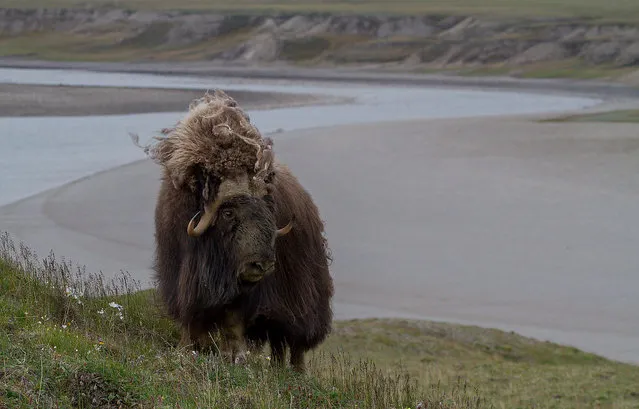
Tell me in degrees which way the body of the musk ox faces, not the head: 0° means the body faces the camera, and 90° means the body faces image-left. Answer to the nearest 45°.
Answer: approximately 45°
